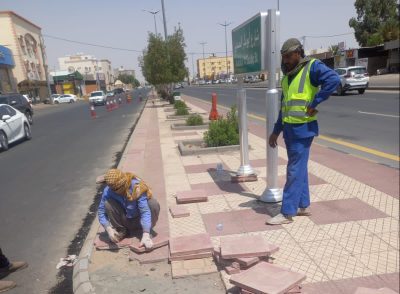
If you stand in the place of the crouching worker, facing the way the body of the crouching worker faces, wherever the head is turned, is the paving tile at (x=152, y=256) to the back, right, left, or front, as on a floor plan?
front

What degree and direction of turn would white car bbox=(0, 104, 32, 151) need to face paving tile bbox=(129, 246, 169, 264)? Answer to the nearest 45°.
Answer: approximately 45° to its left

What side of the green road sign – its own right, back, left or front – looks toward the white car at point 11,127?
front

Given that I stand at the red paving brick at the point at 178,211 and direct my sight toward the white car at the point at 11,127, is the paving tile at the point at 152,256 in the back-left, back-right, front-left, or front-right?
back-left

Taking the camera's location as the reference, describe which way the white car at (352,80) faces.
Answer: facing away from the viewer and to the left of the viewer

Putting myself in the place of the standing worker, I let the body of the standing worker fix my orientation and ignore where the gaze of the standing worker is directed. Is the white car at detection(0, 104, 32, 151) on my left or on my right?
on my right
